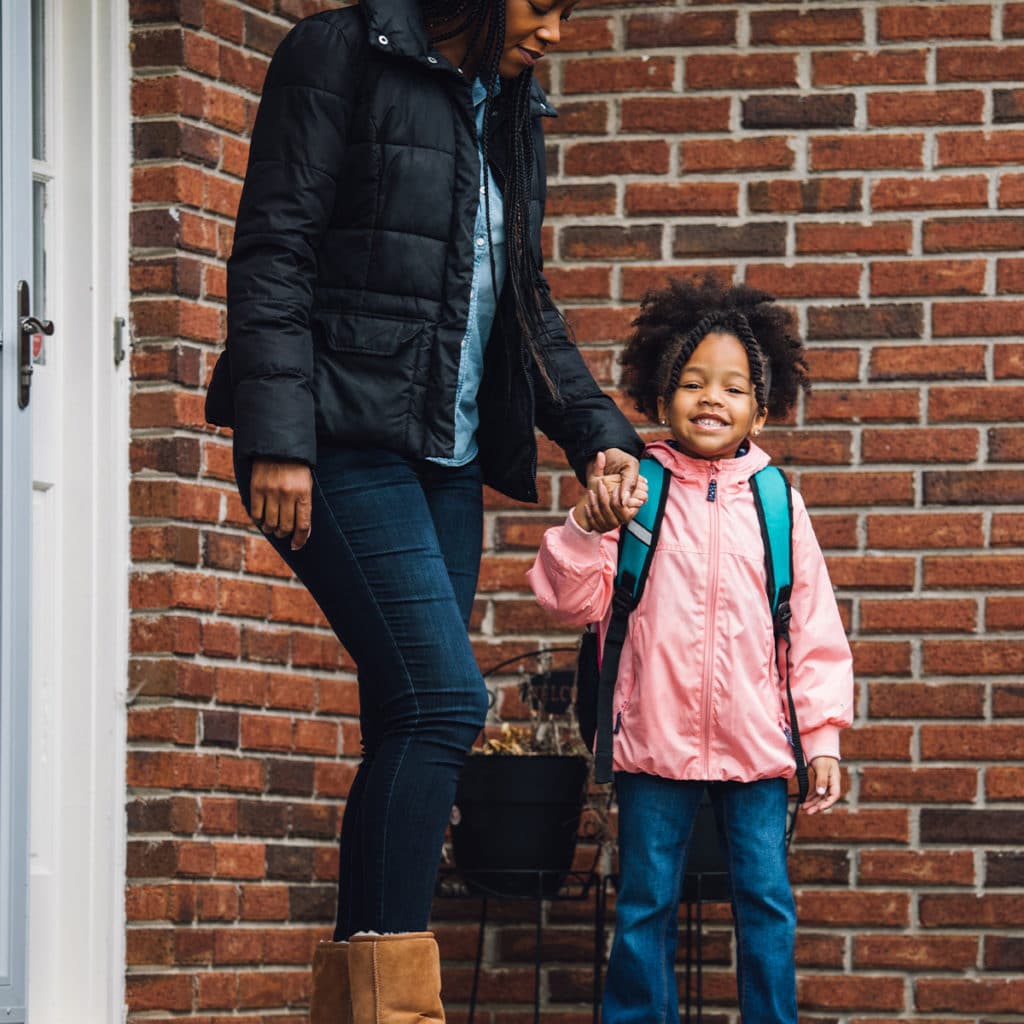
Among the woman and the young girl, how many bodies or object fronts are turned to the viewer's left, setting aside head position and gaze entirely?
0

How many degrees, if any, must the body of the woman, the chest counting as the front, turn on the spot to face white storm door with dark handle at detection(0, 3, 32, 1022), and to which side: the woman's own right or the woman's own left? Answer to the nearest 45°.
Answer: approximately 180°

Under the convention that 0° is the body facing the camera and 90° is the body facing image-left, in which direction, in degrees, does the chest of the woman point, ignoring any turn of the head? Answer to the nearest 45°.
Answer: approximately 315°

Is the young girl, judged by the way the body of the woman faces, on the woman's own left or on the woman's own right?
on the woman's own left

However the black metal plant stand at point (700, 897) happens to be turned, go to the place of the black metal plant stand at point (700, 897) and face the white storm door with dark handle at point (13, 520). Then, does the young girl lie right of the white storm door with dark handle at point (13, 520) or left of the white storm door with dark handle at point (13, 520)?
left

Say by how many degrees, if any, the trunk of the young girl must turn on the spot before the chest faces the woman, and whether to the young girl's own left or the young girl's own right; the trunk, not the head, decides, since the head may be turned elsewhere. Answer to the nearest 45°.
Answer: approximately 45° to the young girl's own right

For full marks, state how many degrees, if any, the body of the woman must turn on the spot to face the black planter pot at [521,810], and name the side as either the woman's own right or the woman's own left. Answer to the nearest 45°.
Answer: approximately 135° to the woman's own left

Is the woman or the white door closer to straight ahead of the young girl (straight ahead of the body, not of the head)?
the woman

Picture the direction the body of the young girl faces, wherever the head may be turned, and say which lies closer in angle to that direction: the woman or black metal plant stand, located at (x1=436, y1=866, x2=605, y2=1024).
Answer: the woman

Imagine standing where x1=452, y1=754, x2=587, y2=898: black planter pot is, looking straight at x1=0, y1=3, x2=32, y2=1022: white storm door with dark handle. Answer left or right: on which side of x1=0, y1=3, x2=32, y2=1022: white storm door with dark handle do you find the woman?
left
